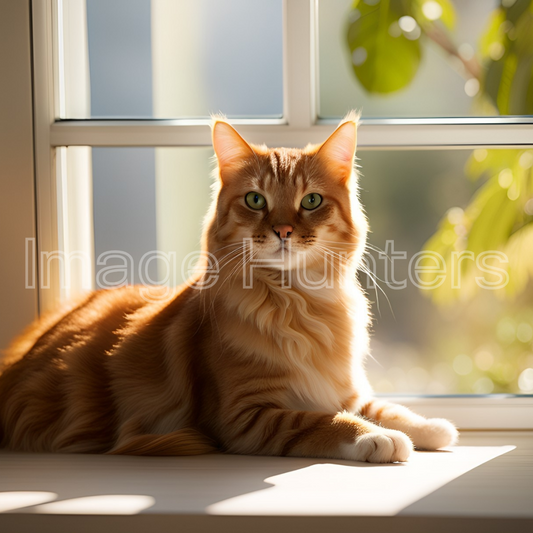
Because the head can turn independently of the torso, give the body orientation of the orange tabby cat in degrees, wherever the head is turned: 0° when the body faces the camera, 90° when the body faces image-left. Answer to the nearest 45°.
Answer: approximately 315°
